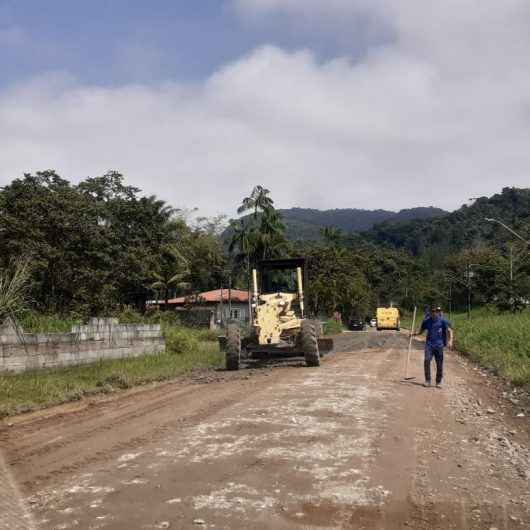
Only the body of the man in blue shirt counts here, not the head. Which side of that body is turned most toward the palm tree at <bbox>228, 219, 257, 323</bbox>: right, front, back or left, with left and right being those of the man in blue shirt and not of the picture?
back

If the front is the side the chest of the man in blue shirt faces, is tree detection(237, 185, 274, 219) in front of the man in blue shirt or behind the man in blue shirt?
behind

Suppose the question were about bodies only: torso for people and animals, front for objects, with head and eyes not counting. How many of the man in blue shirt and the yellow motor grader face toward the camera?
2

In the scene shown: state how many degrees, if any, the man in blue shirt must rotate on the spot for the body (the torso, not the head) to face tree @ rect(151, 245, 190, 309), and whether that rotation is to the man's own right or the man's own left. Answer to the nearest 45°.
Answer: approximately 135° to the man's own right

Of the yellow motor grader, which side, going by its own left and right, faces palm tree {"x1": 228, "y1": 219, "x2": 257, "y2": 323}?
back

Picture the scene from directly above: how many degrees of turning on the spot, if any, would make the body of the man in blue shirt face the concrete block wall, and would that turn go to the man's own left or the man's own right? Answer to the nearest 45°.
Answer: approximately 90° to the man's own right

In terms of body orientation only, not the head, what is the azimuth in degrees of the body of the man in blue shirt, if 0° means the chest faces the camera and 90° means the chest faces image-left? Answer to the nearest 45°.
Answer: approximately 0°

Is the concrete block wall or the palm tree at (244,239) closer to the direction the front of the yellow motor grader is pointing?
the concrete block wall

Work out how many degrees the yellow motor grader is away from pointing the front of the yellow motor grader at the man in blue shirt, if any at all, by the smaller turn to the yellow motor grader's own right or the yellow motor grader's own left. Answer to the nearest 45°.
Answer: approximately 45° to the yellow motor grader's own left
